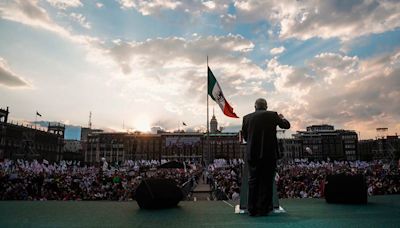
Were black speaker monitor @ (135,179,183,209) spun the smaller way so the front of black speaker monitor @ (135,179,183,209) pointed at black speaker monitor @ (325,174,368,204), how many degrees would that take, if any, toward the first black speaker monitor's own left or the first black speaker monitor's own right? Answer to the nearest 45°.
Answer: approximately 45° to the first black speaker monitor's own left

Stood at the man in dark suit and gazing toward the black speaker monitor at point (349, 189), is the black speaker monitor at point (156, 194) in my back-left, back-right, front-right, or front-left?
back-left

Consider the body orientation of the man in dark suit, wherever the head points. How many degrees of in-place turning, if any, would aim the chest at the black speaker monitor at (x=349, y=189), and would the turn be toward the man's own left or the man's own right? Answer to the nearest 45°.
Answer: approximately 45° to the man's own right

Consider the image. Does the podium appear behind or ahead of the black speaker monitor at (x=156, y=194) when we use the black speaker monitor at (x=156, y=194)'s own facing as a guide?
ahead

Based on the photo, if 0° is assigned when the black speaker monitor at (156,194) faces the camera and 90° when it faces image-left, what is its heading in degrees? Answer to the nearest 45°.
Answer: approximately 315°

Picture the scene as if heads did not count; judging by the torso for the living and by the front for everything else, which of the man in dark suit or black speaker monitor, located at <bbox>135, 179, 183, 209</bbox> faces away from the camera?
the man in dark suit

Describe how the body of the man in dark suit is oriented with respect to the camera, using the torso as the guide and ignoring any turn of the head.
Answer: away from the camera

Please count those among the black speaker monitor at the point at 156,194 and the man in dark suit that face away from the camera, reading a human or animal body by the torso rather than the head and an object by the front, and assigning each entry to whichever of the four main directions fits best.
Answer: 1

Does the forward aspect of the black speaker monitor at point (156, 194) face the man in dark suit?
yes

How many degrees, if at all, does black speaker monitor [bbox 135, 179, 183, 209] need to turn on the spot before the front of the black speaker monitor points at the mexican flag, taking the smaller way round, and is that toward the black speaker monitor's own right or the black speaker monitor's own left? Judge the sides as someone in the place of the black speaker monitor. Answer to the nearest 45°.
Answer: approximately 135° to the black speaker monitor's own left

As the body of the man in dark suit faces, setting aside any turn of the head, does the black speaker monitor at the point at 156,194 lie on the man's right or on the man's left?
on the man's left
